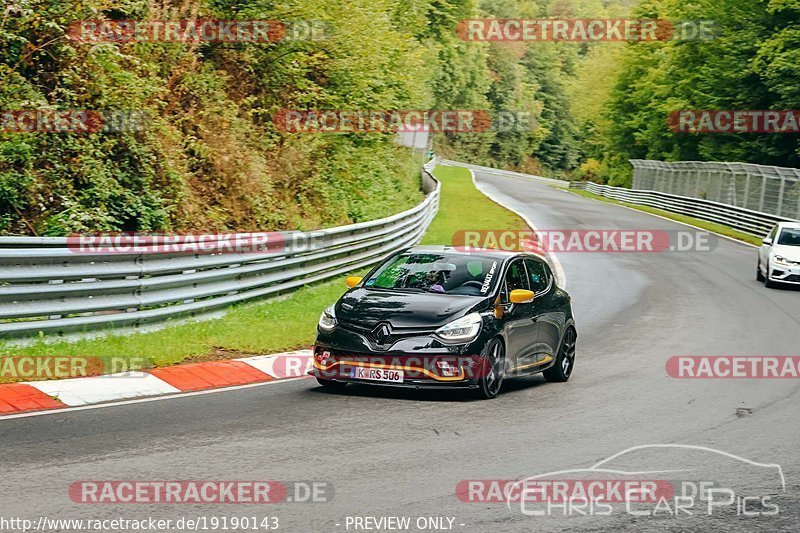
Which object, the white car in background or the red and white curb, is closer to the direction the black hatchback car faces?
the red and white curb

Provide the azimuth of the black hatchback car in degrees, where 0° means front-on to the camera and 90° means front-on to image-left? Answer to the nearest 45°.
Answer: approximately 45°

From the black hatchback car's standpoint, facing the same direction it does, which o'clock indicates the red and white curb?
The red and white curb is roughly at 1 o'clock from the black hatchback car.

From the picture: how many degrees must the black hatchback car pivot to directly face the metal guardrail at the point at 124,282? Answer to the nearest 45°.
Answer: approximately 90° to its right

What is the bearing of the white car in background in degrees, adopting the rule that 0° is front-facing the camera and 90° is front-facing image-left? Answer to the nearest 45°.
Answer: approximately 0°

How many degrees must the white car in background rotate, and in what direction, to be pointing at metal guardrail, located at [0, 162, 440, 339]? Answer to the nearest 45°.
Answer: approximately 45° to its right
